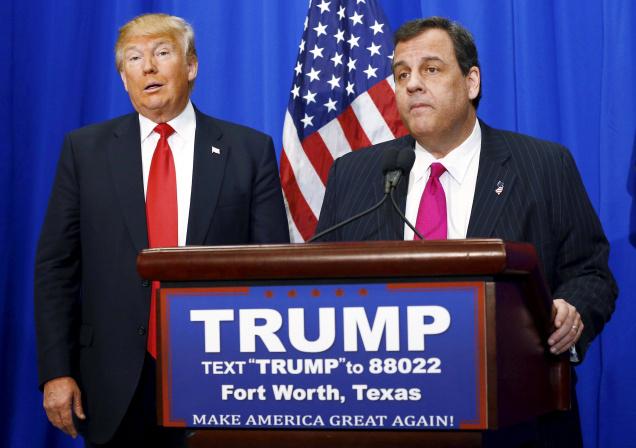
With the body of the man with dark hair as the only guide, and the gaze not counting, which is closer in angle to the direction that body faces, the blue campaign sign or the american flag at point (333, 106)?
the blue campaign sign

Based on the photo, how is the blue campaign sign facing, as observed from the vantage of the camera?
facing the viewer

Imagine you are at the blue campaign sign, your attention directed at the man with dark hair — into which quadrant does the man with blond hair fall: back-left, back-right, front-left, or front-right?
front-left

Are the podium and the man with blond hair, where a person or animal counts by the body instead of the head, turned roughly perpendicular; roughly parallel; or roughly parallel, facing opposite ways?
roughly parallel

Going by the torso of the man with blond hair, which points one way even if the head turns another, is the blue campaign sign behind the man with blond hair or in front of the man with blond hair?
in front

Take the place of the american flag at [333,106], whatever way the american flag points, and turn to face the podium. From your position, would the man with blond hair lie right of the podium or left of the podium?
right

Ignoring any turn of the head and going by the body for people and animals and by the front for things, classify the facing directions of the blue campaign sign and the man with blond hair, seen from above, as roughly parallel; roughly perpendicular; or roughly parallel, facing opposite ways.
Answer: roughly parallel

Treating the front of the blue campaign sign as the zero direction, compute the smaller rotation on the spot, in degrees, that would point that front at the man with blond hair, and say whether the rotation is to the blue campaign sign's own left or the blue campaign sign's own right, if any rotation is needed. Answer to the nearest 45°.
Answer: approximately 135° to the blue campaign sign's own right

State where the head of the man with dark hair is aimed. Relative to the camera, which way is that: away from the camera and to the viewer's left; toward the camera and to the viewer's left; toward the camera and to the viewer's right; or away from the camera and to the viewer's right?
toward the camera and to the viewer's left

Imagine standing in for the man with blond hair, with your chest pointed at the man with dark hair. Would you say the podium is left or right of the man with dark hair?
right

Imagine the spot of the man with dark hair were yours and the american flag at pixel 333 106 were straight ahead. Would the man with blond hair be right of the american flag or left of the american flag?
left

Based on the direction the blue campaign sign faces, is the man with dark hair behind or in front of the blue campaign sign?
behind

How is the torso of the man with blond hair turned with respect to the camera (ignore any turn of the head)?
toward the camera
